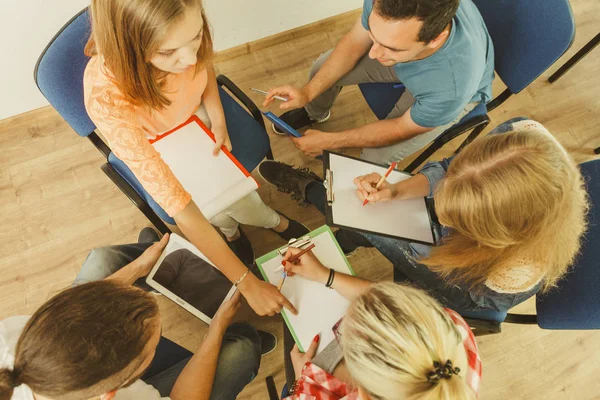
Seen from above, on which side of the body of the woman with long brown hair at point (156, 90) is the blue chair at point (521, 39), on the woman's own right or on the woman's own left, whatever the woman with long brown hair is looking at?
on the woman's own left

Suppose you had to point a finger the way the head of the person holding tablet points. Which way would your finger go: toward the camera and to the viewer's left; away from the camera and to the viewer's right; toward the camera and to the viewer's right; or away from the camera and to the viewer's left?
away from the camera and to the viewer's right

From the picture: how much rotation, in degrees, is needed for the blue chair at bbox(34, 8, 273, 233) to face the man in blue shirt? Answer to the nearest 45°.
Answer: approximately 45° to its left

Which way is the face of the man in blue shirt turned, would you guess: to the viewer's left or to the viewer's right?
to the viewer's left

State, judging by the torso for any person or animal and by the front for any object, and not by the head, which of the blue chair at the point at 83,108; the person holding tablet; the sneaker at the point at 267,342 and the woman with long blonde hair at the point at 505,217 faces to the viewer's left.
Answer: the woman with long blonde hair

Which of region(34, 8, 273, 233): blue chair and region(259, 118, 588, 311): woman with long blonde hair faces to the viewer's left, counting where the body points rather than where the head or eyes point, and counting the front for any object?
the woman with long blonde hair

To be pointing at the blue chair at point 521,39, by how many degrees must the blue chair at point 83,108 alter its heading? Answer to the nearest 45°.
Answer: approximately 45° to its left

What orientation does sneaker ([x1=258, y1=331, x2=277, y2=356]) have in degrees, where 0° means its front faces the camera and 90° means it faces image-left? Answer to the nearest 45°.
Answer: approximately 270°

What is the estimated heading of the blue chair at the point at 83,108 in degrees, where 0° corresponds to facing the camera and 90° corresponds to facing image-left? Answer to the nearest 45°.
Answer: approximately 315°

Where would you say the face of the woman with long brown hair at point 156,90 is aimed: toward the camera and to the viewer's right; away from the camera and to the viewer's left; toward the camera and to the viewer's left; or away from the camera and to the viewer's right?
toward the camera and to the viewer's right

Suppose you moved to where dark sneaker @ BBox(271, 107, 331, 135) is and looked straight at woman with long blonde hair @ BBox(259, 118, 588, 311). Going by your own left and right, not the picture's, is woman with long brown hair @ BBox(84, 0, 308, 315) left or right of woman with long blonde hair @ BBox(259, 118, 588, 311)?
right
